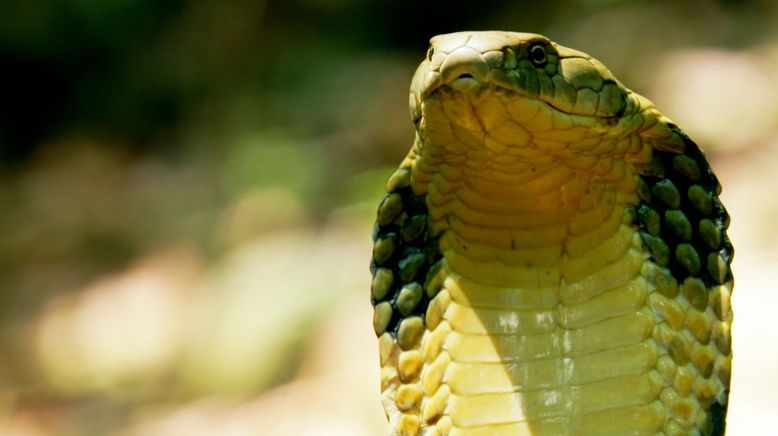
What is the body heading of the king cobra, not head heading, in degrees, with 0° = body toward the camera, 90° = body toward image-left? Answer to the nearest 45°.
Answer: approximately 45°
